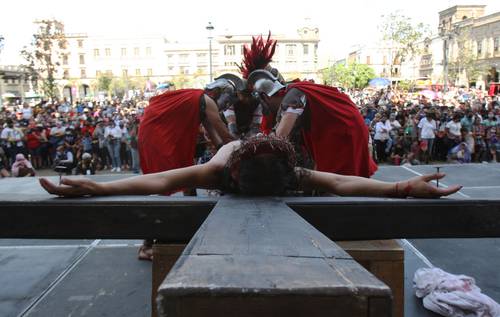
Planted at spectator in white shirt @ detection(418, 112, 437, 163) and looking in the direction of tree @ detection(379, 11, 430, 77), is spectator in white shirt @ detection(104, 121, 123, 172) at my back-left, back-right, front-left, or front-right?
back-left

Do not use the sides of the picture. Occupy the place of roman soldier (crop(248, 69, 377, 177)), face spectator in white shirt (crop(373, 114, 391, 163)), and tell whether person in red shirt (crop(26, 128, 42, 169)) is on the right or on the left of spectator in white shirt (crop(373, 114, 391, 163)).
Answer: left

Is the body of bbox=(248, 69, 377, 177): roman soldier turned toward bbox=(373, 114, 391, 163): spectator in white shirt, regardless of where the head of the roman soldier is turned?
no

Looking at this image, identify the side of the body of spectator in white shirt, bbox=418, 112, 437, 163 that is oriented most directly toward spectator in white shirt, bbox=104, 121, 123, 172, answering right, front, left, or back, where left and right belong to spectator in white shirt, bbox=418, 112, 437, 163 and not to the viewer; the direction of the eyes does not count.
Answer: right

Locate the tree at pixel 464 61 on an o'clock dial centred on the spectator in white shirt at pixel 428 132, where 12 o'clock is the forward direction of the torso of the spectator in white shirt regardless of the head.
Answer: The tree is roughly at 6 o'clock from the spectator in white shirt.

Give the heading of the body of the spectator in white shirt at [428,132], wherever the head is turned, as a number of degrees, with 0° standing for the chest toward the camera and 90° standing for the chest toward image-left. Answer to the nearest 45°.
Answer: approximately 0°

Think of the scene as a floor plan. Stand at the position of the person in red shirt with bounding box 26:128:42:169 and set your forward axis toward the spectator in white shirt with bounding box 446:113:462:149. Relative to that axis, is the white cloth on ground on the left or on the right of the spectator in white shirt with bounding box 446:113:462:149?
right

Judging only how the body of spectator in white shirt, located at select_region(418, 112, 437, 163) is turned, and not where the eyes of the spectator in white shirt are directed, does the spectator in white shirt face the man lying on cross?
yes

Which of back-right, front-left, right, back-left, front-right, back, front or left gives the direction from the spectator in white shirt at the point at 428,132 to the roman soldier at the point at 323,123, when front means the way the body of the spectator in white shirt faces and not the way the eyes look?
front

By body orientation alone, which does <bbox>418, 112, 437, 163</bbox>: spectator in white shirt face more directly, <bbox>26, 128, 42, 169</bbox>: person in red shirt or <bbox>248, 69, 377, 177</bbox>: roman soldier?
the roman soldier

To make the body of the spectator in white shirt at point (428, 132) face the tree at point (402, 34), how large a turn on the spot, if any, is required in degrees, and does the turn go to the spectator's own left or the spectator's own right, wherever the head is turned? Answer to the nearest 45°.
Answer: approximately 180°
